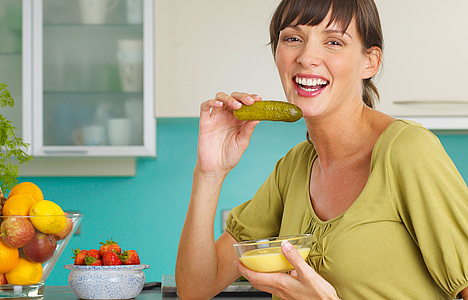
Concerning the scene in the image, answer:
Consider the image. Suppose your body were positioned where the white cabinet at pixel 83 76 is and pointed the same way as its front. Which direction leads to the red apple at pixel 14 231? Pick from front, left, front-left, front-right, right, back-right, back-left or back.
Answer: front

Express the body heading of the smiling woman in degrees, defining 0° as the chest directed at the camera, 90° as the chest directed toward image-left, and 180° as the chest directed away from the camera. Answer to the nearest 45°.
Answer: approximately 45°

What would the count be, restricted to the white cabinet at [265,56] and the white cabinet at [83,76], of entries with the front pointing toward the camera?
2

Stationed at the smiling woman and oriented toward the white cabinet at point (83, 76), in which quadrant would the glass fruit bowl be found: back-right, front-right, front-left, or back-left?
front-left

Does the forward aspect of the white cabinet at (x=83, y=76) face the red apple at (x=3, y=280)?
yes

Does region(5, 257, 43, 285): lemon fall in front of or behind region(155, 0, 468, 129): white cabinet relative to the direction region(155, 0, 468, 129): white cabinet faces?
in front

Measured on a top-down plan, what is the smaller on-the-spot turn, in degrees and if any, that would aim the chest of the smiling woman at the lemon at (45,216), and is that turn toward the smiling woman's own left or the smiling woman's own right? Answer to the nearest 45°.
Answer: approximately 45° to the smiling woman's own right

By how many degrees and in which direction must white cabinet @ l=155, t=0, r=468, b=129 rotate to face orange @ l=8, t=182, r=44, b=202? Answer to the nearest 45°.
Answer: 0° — it already faces it

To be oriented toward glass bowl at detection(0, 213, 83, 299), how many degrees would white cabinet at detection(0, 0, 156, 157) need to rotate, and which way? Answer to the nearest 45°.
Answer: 0° — it already faces it

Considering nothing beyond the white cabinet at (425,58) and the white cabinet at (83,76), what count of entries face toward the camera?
2

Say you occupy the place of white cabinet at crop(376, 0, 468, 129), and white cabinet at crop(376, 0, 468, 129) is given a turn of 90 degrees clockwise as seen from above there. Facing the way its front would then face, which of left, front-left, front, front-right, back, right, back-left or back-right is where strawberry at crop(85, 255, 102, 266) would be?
front-left

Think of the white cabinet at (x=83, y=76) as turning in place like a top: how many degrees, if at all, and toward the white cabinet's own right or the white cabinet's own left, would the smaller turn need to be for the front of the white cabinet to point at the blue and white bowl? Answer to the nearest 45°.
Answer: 0° — it already faces it

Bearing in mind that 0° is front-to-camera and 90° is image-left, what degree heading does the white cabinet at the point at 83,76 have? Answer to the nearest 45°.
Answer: approximately 0°

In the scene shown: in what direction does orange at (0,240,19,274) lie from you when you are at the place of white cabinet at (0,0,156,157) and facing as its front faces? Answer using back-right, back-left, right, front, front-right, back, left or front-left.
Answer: front

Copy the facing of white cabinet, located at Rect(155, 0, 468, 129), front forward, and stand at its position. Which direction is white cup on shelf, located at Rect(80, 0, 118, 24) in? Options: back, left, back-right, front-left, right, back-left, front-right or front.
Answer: right

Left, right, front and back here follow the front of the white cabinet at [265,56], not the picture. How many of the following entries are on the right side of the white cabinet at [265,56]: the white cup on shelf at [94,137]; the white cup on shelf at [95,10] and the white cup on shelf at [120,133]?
3

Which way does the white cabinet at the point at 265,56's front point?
toward the camera
